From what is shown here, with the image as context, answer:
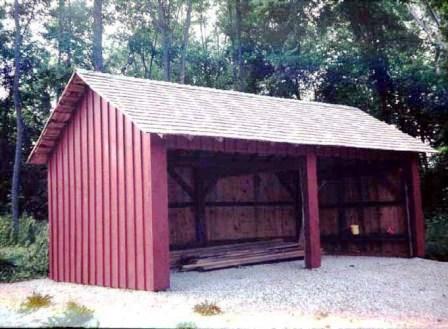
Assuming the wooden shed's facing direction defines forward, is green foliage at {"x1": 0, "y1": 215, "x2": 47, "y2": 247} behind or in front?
behind

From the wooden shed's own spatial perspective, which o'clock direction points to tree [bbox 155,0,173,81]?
The tree is roughly at 7 o'clock from the wooden shed.

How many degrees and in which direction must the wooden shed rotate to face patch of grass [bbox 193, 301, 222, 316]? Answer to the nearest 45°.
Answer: approximately 45° to its right

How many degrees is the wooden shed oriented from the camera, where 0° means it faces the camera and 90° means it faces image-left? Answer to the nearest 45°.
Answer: approximately 315°

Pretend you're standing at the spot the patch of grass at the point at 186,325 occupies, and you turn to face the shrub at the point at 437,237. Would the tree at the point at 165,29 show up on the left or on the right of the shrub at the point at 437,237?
left

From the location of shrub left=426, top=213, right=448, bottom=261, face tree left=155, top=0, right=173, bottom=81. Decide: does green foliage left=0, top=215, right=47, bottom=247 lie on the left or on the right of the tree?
left

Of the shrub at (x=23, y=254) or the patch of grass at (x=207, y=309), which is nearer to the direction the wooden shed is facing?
the patch of grass

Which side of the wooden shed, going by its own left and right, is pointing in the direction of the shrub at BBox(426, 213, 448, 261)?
left

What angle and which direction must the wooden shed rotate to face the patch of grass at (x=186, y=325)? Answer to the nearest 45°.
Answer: approximately 45° to its right

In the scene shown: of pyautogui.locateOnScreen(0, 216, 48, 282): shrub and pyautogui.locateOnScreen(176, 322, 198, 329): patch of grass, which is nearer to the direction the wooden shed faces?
the patch of grass
